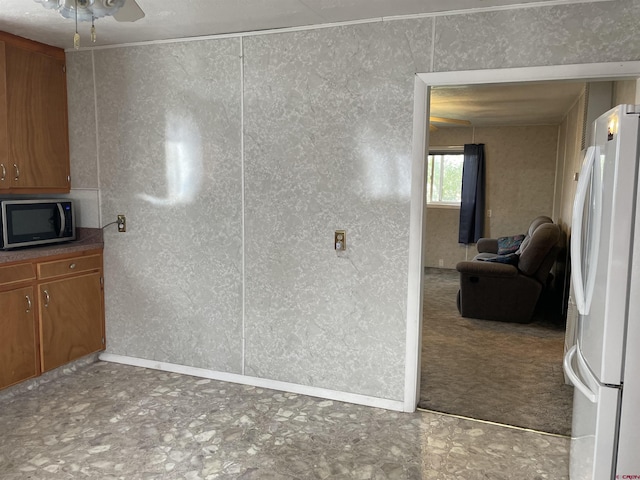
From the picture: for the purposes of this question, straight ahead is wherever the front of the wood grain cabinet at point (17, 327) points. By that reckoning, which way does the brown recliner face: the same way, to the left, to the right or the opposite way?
the opposite way

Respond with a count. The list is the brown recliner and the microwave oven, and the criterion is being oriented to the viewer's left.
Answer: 1

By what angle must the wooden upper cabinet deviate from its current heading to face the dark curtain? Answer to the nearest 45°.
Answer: approximately 45° to its left

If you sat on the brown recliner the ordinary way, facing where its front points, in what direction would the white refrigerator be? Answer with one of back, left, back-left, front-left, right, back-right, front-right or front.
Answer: left

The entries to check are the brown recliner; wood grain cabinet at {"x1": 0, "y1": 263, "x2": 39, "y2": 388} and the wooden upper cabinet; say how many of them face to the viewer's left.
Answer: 1

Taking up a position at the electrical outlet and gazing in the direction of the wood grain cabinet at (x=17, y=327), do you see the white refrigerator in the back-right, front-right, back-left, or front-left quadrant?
back-left

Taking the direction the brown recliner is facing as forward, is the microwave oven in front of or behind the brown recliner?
in front

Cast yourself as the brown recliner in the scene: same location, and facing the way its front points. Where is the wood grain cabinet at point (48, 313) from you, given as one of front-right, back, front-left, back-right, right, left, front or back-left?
front-left

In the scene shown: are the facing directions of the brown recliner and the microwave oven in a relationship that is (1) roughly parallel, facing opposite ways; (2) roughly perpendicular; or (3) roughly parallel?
roughly parallel, facing opposite ways

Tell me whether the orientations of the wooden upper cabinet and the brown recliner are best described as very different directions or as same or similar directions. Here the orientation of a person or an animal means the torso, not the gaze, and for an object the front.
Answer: very different directions

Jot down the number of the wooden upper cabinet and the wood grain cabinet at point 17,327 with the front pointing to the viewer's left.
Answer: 0

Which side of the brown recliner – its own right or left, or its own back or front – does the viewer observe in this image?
left

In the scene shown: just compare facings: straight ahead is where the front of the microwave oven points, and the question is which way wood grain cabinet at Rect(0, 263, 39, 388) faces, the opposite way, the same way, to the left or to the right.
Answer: the same way

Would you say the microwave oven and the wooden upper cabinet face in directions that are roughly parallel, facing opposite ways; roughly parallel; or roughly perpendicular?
roughly parallel

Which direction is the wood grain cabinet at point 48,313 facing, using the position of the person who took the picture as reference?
facing the viewer and to the right of the viewer

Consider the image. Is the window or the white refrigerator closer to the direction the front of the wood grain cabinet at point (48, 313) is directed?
the white refrigerator

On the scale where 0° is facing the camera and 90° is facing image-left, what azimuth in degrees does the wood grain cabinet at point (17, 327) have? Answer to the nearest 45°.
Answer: approximately 315°

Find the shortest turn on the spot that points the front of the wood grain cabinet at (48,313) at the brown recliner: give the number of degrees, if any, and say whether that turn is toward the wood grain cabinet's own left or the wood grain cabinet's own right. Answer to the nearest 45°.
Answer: approximately 45° to the wood grain cabinet's own left

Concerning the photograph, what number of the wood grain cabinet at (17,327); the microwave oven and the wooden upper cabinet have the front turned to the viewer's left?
0
